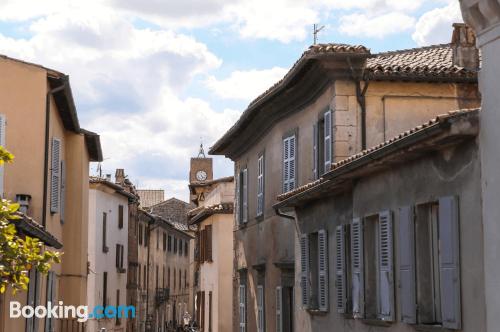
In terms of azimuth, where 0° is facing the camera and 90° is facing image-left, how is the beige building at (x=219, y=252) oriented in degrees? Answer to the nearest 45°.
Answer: approximately 45°

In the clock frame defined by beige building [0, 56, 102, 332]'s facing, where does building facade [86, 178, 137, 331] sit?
The building facade is roughly at 9 o'clock from the beige building.

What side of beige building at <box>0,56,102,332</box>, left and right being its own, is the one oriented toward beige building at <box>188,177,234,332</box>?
left

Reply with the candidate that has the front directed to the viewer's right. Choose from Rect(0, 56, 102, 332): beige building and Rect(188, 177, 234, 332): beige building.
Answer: Rect(0, 56, 102, 332): beige building

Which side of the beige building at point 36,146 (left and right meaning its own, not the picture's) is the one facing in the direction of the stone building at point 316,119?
front

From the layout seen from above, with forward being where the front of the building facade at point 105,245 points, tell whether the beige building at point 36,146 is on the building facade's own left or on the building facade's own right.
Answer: on the building facade's own right

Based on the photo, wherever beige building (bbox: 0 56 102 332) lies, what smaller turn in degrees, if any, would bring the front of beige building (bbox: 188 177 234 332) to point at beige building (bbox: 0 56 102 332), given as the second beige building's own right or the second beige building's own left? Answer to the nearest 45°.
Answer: approximately 45° to the second beige building's own left

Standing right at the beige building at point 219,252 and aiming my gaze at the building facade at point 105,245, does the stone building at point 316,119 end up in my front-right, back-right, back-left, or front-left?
back-left

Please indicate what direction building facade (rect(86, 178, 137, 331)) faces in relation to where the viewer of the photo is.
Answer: facing the viewer and to the right of the viewer

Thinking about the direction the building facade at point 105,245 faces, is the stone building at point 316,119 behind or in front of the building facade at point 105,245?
in front

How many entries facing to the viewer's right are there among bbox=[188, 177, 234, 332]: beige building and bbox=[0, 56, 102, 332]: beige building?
1

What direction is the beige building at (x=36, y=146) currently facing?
to the viewer's right
